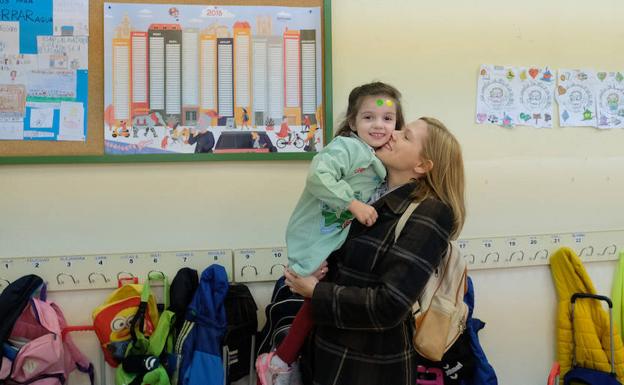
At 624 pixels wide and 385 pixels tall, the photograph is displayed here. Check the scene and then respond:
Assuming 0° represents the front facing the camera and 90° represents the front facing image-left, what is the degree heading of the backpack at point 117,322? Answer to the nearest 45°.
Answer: approximately 0°

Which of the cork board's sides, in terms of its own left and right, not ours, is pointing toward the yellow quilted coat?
left

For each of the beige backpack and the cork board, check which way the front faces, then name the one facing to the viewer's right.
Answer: the beige backpack

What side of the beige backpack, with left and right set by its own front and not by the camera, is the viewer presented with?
right

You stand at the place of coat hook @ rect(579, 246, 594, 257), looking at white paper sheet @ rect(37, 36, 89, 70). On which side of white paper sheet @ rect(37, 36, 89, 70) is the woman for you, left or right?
left

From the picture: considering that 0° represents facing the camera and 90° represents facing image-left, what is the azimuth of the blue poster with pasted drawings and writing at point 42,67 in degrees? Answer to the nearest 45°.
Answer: approximately 0°
